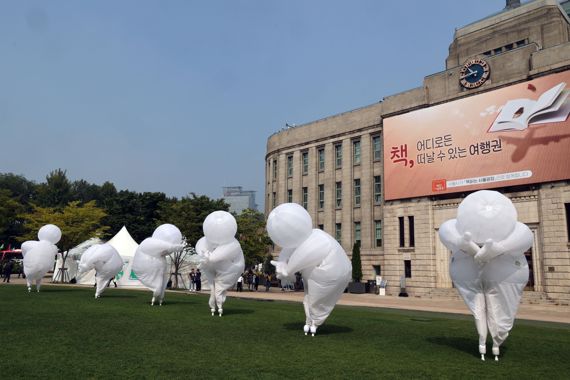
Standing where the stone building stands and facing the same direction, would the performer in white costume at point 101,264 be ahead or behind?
ahead

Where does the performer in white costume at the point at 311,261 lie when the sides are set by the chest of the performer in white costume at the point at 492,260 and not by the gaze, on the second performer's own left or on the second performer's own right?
on the second performer's own right

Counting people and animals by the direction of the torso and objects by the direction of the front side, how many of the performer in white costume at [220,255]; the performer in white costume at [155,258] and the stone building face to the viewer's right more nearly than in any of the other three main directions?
1

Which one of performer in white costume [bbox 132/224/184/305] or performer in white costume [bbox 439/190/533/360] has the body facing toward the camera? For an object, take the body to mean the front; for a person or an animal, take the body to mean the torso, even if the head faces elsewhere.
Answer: performer in white costume [bbox 439/190/533/360]

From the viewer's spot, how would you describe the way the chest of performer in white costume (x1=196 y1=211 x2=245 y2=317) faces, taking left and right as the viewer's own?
facing the viewer and to the left of the viewer

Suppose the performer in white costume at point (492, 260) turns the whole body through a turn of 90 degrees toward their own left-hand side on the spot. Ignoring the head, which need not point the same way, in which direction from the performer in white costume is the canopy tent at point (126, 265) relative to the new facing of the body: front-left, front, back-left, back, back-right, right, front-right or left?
back-left

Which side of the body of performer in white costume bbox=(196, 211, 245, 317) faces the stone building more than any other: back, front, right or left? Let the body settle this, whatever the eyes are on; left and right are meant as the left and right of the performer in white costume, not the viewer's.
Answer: back

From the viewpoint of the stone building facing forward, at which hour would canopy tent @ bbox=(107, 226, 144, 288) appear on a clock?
The canopy tent is roughly at 1 o'clock from the stone building.

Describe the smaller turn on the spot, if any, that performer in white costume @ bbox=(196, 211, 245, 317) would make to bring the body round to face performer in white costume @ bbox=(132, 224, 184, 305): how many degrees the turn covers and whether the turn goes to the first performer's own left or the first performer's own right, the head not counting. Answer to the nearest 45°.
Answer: approximately 90° to the first performer's own right

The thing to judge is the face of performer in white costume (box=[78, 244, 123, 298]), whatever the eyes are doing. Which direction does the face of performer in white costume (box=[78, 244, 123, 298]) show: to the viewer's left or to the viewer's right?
to the viewer's left

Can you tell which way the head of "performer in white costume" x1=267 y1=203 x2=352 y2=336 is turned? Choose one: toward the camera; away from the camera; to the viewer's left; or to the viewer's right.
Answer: to the viewer's left

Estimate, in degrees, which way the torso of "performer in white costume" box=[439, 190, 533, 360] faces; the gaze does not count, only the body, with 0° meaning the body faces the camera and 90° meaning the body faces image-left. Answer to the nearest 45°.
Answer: approximately 0°

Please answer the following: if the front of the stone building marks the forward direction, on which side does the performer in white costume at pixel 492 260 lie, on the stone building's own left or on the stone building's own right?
on the stone building's own left
